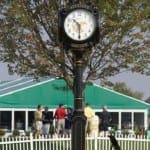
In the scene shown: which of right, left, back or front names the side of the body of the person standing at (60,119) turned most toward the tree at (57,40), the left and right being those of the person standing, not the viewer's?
back
